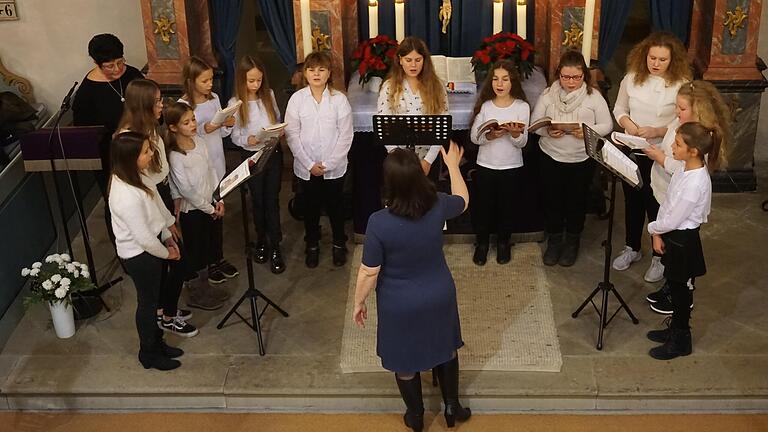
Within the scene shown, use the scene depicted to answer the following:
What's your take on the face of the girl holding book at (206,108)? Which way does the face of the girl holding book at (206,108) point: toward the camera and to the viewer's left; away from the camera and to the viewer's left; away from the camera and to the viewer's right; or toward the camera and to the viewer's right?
toward the camera and to the viewer's right

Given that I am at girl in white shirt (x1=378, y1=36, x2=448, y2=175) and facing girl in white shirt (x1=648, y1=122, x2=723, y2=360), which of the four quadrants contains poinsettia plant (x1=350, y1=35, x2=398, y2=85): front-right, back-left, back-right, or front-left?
back-left

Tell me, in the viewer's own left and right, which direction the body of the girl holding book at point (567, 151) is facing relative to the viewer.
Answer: facing the viewer

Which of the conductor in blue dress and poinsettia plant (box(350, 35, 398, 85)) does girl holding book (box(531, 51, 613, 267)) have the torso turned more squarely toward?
the conductor in blue dress

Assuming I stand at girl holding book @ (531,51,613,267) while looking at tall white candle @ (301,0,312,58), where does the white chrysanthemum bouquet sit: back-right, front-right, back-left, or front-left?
front-left

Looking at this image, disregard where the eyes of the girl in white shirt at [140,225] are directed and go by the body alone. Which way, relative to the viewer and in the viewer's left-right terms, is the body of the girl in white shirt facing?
facing to the right of the viewer

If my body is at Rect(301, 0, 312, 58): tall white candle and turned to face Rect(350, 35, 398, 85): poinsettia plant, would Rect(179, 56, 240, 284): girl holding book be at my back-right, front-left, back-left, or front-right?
back-right

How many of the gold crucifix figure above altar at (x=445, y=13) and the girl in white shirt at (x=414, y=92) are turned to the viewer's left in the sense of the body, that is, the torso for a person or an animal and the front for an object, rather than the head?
0

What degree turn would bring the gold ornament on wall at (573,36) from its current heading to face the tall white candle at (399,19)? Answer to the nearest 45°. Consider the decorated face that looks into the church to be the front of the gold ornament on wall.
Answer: approximately 90° to its right

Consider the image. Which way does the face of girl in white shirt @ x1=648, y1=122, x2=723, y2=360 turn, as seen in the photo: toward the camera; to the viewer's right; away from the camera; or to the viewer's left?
to the viewer's left

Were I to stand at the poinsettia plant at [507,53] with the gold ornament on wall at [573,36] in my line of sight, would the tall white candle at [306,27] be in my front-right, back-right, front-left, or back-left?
back-left

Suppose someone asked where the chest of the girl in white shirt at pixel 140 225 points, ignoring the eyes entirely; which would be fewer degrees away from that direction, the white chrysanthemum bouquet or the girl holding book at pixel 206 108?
the girl holding book

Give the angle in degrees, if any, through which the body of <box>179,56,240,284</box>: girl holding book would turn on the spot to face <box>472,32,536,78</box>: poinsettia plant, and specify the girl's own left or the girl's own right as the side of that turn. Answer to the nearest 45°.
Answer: approximately 45° to the girl's own left

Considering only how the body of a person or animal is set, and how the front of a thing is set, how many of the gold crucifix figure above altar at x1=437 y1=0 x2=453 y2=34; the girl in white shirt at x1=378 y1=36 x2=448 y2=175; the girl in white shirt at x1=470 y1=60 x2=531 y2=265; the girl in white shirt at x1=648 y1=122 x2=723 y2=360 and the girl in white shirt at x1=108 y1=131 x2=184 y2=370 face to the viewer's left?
1

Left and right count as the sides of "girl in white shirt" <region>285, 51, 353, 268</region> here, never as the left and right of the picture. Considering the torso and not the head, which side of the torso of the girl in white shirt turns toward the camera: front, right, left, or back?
front

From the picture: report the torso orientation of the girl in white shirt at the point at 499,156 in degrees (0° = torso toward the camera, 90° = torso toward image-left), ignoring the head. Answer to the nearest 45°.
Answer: approximately 0°
